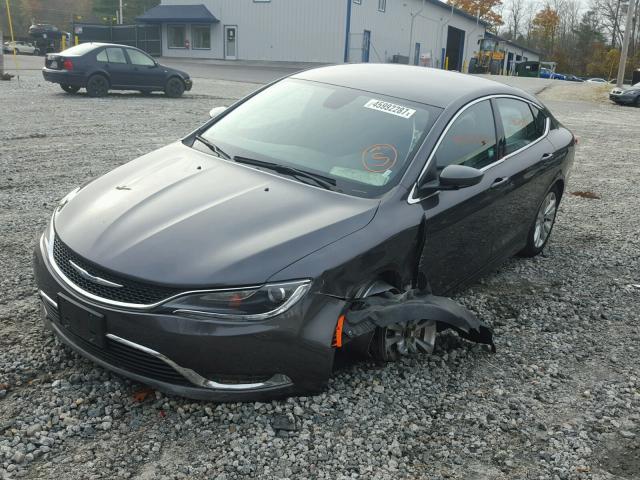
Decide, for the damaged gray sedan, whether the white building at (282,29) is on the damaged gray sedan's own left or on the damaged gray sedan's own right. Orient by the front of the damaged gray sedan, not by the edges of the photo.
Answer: on the damaged gray sedan's own right

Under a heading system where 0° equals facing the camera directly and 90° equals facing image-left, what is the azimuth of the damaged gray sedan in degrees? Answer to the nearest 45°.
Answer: approximately 45°
